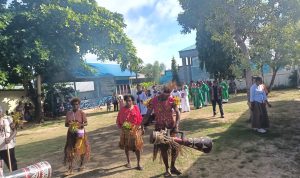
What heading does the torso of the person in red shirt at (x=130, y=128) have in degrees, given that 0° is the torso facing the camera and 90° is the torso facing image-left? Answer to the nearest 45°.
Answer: approximately 0°

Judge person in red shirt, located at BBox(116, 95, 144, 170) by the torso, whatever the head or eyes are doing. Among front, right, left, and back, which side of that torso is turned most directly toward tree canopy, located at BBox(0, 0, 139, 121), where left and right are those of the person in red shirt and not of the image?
back

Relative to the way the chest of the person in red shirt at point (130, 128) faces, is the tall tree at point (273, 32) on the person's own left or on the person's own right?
on the person's own left

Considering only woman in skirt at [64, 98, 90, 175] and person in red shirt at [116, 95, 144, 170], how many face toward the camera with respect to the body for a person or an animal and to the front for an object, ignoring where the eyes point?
2

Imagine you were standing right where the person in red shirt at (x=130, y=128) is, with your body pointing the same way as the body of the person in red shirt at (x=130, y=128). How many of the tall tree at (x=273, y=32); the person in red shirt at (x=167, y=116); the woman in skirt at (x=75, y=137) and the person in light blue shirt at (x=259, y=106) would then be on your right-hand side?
1

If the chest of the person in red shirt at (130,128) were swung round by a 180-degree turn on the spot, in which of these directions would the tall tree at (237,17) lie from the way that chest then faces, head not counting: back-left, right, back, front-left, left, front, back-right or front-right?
front-right

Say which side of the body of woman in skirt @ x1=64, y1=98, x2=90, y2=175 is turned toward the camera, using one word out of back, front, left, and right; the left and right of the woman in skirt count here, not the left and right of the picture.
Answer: front

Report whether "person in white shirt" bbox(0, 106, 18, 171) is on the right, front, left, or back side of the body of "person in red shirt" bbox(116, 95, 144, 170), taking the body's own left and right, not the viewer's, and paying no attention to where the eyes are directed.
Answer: right

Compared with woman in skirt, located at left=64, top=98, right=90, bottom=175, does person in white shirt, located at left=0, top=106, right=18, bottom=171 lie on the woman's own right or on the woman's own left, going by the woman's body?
on the woman's own right

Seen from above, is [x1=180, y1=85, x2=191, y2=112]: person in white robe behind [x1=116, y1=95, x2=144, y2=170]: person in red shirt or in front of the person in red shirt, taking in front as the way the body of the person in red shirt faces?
behind

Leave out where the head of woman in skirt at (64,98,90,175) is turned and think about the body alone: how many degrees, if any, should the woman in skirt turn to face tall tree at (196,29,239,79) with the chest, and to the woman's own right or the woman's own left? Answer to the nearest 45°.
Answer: approximately 135° to the woman's own left

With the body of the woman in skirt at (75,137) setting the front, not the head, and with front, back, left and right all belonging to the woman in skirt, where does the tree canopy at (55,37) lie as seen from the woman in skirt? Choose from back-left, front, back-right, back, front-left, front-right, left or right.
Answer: back
